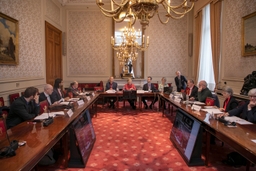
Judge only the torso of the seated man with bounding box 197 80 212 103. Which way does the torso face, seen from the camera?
to the viewer's left

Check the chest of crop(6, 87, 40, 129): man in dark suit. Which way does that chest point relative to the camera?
to the viewer's right

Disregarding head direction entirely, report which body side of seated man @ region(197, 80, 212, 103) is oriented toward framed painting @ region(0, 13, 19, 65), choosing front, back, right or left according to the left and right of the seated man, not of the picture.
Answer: front

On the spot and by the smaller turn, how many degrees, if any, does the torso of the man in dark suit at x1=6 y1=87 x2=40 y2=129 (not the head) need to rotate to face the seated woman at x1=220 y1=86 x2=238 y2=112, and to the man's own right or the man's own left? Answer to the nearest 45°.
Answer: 0° — they already face them

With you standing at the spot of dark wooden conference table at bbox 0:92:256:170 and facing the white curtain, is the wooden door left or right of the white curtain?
left

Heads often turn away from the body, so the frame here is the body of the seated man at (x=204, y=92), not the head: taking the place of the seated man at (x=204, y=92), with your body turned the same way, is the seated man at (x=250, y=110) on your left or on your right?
on your left

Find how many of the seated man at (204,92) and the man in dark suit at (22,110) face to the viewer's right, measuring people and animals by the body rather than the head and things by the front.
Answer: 1

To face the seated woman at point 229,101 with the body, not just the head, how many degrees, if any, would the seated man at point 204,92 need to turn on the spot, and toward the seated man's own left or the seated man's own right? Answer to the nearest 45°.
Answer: approximately 90° to the seated man's own left

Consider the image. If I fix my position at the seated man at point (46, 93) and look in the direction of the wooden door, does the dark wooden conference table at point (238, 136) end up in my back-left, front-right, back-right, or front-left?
back-right

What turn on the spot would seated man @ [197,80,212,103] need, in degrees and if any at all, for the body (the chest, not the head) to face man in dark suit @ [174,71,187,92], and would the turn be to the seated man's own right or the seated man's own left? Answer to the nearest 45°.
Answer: approximately 90° to the seated man's own right

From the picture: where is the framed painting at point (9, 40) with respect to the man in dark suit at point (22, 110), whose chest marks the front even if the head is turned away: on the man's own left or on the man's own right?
on the man's own left
